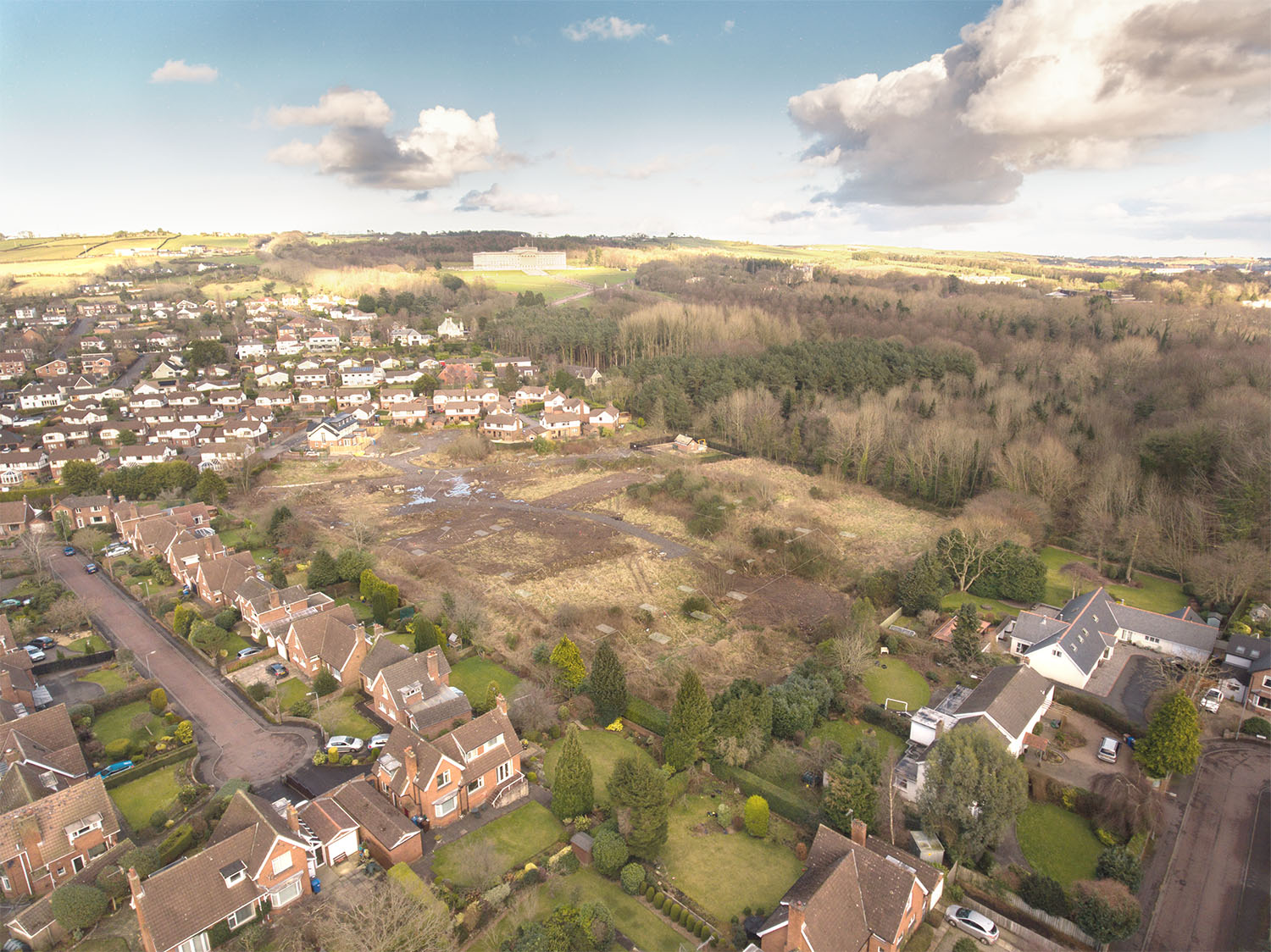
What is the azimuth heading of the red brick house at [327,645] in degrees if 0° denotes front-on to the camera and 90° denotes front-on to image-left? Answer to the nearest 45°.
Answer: approximately 45°

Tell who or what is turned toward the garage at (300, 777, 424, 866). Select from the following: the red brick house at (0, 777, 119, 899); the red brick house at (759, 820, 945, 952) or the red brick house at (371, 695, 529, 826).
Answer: the red brick house at (0, 777, 119, 899)

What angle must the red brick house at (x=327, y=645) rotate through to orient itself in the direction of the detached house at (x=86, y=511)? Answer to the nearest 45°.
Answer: approximately 90° to its right

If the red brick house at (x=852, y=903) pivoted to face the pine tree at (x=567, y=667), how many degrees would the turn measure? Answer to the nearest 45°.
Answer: approximately 180°

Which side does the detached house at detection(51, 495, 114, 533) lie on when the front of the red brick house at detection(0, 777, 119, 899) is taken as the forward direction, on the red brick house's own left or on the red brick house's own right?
on the red brick house's own left

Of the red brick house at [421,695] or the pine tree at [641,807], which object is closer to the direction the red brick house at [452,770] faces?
the pine tree

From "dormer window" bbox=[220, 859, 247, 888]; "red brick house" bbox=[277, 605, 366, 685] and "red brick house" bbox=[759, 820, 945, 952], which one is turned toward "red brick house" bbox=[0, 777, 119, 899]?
"red brick house" bbox=[277, 605, 366, 685]

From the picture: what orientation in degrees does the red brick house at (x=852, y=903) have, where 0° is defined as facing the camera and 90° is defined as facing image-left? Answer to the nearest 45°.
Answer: approximately 315°

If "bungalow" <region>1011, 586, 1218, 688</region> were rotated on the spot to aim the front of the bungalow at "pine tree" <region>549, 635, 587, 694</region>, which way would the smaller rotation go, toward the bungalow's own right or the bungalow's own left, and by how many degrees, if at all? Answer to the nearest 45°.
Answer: approximately 90° to the bungalow's own right

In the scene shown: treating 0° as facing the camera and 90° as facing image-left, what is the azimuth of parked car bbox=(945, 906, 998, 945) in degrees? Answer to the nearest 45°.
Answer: approximately 135°
